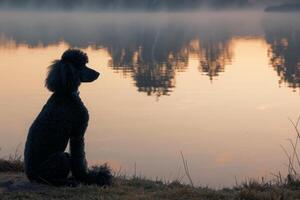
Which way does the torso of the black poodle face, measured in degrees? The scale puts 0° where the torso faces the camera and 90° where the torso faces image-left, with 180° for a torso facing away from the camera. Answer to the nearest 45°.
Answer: approximately 270°
